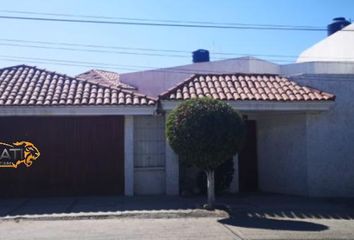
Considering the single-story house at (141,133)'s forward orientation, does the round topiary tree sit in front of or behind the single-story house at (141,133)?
in front

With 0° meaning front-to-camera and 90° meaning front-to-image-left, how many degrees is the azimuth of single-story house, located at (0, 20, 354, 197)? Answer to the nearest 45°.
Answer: approximately 0°

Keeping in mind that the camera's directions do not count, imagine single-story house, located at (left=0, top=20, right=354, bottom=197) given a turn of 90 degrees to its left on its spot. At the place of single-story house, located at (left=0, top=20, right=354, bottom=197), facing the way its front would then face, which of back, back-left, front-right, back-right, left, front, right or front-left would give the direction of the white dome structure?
front-left
